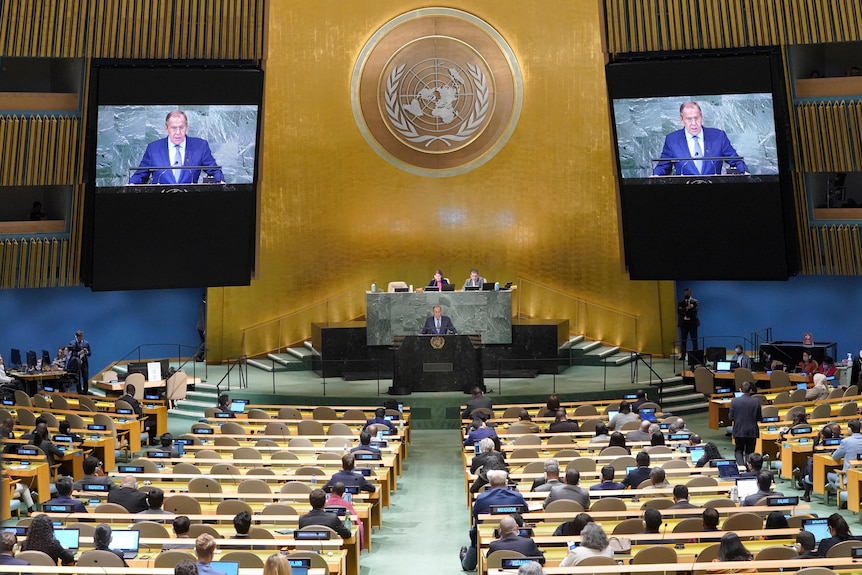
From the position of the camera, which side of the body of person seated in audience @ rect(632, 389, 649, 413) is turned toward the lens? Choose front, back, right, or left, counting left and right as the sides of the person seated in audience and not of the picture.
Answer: back

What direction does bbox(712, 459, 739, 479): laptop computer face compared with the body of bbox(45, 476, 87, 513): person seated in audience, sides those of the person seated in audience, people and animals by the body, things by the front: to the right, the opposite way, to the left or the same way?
the opposite way

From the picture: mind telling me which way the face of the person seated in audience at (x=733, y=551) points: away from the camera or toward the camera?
away from the camera

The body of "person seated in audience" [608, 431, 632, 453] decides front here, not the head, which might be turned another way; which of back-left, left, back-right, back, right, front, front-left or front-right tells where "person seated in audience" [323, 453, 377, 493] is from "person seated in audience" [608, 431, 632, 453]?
back-left

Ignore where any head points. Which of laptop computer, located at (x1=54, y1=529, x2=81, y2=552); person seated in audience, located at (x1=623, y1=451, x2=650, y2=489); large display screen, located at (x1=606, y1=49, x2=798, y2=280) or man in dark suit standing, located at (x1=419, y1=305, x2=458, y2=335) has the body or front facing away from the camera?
the person seated in audience

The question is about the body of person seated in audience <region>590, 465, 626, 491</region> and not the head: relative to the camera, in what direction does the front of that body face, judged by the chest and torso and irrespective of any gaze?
away from the camera

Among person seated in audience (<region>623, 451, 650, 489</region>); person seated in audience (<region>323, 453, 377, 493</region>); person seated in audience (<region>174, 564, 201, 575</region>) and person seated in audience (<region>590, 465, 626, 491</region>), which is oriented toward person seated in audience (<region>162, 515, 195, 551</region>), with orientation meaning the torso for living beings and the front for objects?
person seated in audience (<region>174, 564, 201, 575</region>)

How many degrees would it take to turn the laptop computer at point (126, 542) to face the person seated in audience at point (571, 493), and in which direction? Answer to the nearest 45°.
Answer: approximately 90° to its left

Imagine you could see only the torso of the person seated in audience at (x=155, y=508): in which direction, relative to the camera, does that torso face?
away from the camera

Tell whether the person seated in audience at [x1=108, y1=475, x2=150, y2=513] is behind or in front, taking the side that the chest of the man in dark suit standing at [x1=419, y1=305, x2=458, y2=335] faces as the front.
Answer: in front

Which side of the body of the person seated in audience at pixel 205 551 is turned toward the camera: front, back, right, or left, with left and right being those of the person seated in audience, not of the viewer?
back

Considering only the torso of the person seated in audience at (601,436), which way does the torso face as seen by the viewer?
away from the camera

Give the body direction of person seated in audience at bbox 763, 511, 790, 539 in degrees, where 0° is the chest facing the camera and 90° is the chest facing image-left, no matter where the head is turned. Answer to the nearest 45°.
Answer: approximately 180°

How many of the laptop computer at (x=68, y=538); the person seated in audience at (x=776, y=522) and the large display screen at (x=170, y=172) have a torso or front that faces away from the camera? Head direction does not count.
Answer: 1

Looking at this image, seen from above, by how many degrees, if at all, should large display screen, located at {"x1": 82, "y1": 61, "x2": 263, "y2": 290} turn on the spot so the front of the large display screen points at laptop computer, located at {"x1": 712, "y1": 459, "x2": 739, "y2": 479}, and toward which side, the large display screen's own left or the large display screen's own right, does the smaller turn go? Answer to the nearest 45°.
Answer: approximately 45° to the large display screen's own left

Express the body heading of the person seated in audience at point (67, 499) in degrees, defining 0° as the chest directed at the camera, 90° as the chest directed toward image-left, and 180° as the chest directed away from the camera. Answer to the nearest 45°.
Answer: approximately 225°

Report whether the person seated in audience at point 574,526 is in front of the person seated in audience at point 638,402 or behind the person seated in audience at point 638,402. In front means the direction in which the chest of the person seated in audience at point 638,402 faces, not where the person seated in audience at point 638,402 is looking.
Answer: behind

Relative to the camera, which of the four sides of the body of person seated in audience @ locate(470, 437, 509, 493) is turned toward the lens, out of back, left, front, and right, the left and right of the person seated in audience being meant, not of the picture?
back
